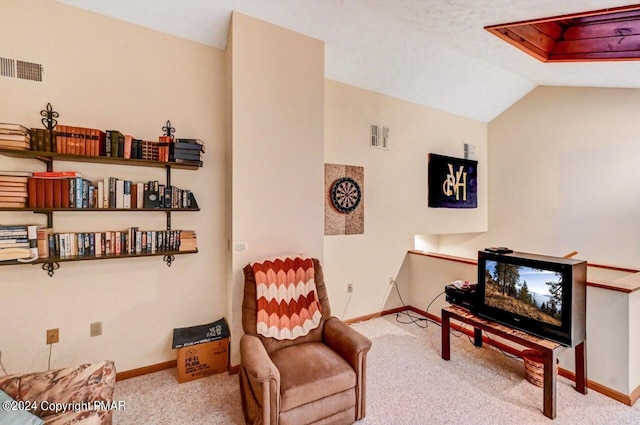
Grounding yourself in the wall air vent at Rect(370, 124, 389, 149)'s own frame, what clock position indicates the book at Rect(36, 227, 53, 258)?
The book is roughly at 3 o'clock from the wall air vent.

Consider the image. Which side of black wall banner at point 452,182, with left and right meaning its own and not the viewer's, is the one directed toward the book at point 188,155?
right

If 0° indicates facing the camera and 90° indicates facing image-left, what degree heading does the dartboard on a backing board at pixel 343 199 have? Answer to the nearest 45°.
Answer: approximately 315°

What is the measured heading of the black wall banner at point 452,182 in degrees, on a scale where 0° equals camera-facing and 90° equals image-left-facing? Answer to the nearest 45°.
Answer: approximately 315°

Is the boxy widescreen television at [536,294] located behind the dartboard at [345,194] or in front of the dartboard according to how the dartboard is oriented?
in front

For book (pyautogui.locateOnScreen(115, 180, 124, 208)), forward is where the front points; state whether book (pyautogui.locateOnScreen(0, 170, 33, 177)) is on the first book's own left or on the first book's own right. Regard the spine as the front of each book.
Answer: on the first book's own right

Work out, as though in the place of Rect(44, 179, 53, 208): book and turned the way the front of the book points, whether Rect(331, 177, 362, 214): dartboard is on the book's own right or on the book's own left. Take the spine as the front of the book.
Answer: on the book's own left

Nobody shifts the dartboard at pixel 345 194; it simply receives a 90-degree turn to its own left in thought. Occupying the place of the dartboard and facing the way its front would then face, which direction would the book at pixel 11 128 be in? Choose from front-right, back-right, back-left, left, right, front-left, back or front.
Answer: back

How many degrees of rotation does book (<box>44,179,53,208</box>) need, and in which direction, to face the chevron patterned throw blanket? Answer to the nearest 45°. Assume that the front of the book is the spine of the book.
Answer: approximately 45° to its left

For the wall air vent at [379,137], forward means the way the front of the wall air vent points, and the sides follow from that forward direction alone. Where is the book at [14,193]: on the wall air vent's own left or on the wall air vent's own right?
on the wall air vent's own right

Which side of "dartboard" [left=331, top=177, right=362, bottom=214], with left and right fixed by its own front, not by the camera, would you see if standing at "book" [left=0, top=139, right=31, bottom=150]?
right
